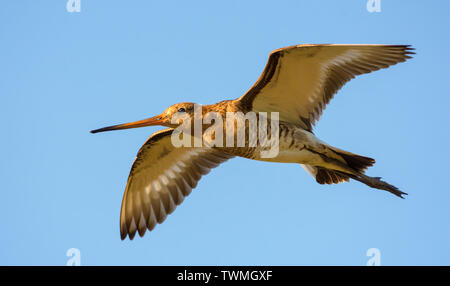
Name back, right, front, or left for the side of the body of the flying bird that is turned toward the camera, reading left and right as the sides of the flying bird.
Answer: left
